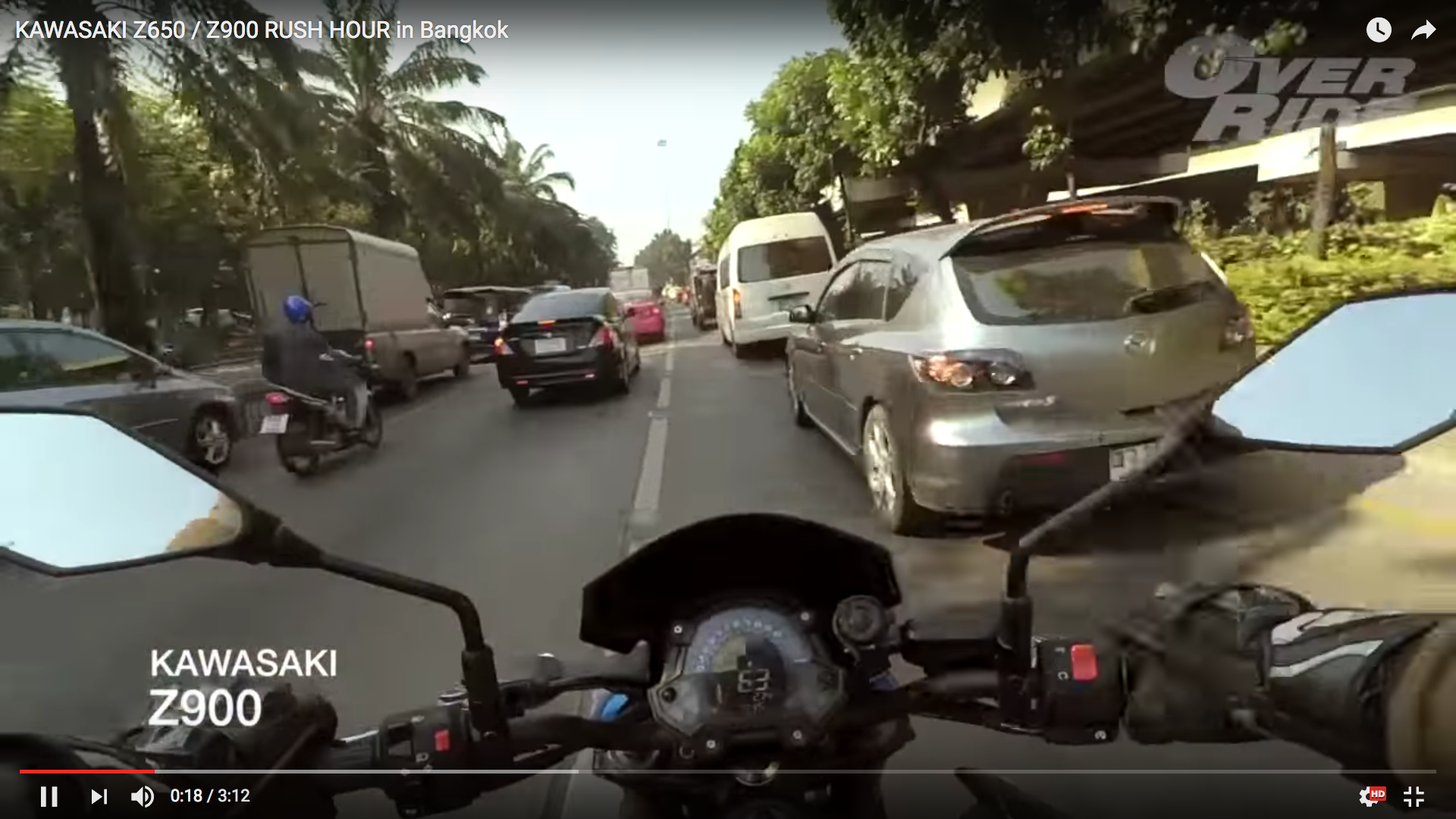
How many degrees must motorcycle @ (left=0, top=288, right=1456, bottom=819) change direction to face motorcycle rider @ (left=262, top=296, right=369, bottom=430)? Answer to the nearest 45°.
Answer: approximately 90° to its left

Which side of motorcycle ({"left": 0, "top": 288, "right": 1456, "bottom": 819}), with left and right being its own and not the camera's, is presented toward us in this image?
back

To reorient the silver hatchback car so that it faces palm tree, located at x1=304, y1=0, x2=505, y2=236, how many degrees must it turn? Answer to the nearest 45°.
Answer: approximately 45° to its left

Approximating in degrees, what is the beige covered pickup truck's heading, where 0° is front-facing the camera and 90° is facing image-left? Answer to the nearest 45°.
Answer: approximately 225°

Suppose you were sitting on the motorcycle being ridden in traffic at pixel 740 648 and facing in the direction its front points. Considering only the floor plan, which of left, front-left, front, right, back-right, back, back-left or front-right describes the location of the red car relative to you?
front

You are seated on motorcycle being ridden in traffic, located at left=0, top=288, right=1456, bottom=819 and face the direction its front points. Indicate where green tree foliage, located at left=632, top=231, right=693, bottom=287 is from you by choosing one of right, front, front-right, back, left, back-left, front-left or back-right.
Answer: front

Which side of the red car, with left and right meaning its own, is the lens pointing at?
back

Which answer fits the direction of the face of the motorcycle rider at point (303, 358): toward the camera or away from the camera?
away from the camera

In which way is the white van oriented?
away from the camera

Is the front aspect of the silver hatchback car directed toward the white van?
yes

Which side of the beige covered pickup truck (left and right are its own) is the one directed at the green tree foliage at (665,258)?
front

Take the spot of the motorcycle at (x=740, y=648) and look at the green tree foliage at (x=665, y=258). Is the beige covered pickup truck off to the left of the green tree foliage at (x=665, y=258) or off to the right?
left

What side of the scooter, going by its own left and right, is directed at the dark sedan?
front

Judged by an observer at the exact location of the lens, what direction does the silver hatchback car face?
facing away from the viewer and to the left of the viewer

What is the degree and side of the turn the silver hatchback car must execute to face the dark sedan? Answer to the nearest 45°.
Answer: approximately 45° to its left
